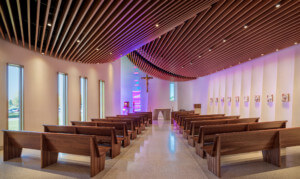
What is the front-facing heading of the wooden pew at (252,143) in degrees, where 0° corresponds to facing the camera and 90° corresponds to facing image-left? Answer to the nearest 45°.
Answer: approximately 135°

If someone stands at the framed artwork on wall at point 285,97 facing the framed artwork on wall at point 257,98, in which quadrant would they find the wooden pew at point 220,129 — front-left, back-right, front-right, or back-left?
back-left

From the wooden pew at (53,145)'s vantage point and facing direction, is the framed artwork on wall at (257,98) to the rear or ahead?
ahead

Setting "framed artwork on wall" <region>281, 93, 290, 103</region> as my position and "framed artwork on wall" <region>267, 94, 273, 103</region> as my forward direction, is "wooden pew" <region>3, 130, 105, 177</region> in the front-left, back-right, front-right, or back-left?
back-left

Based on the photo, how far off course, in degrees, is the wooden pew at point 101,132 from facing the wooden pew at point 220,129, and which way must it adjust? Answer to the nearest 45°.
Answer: approximately 45° to its right

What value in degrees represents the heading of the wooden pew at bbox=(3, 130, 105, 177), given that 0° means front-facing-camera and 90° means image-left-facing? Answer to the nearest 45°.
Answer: approximately 225°

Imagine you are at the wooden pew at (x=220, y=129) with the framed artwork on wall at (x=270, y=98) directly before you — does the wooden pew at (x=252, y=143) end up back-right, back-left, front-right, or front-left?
back-right

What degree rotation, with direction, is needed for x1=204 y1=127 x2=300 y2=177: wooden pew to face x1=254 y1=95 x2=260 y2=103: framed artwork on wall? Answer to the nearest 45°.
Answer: approximately 45° to its right

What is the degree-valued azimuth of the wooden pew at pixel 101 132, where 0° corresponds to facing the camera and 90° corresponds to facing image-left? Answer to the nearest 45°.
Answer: approximately 225°
